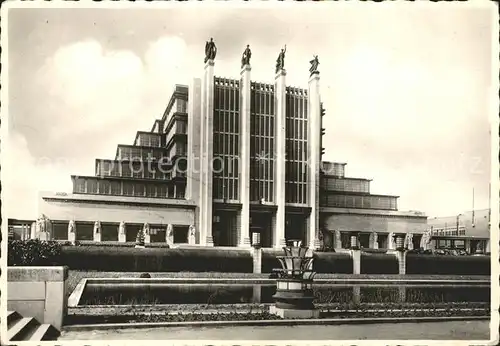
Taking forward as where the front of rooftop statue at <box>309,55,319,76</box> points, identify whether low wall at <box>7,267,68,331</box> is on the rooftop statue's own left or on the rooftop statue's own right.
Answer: on the rooftop statue's own right

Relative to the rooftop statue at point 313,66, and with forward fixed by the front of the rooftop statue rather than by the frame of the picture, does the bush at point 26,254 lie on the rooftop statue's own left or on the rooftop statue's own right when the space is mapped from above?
on the rooftop statue's own right

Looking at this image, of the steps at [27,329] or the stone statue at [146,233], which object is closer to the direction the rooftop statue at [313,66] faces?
the steps

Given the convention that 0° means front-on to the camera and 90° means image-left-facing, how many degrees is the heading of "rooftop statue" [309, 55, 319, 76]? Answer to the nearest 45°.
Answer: approximately 315°

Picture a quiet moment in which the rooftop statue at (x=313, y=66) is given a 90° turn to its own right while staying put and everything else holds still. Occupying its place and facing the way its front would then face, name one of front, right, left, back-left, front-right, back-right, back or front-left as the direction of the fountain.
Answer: front-left

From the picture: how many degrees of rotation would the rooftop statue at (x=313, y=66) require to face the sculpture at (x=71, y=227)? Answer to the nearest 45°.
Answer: approximately 90° to its right

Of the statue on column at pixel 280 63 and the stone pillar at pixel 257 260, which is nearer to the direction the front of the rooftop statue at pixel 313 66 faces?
the stone pillar
